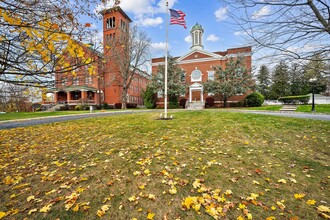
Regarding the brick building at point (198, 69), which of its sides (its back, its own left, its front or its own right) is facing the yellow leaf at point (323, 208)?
front

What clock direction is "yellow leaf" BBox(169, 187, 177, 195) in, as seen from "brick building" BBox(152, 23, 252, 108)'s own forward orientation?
The yellow leaf is roughly at 12 o'clock from the brick building.

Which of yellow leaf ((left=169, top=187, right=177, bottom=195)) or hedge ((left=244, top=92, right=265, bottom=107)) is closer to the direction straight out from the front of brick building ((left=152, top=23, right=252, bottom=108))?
the yellow leaf

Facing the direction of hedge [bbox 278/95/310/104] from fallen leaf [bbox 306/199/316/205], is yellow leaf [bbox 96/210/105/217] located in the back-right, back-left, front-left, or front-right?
back-left

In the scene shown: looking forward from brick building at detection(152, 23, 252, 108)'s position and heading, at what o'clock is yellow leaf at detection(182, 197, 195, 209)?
The yellow leaf is roughly at 12 o'clock from the brick building.

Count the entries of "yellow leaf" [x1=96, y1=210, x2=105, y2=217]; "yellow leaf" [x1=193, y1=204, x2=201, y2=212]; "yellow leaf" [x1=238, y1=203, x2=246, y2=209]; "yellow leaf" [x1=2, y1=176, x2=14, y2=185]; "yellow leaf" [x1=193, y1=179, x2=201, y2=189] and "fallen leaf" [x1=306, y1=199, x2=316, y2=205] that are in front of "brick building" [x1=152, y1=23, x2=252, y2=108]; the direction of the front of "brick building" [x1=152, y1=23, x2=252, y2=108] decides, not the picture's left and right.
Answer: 6

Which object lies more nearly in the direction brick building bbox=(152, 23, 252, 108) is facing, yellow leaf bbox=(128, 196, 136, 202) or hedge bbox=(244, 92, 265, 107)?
the yellow leaf

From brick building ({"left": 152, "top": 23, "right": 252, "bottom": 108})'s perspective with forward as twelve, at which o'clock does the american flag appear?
The american flag is roughly at 12 o'clock from the brick building.

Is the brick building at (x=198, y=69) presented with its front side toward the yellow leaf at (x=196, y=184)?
yes

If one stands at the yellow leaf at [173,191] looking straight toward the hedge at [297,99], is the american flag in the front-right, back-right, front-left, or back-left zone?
front-left

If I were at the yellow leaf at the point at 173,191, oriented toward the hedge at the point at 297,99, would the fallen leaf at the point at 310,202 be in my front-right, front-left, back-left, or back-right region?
front-right

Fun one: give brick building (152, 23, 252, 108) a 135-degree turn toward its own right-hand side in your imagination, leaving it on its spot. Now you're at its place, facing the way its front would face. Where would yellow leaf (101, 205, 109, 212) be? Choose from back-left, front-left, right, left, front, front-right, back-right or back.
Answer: back-left

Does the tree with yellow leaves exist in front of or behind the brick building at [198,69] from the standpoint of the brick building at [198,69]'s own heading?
in front

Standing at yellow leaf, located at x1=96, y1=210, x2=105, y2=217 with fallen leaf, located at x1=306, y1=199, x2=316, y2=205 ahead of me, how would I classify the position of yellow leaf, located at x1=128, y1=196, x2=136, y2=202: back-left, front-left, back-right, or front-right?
front-left

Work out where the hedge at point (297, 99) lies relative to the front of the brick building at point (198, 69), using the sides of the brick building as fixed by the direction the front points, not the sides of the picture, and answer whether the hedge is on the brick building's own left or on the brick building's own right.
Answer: on the brick building's own left

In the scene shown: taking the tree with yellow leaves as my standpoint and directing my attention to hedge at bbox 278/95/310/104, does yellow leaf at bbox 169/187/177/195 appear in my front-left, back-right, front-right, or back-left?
front-right

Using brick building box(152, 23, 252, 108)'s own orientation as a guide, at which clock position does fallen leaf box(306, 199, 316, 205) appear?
The fallen leaf is roughly at 12 o'clock from the brick building.

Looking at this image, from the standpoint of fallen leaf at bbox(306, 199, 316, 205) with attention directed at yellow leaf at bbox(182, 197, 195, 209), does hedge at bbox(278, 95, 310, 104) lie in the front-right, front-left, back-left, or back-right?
back-right

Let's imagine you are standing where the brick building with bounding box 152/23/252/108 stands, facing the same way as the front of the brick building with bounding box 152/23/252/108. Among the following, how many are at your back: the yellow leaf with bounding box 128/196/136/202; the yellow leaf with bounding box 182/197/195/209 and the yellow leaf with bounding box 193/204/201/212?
0

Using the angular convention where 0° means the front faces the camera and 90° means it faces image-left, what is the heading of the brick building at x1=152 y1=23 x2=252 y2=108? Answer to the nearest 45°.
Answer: approximately 0°
